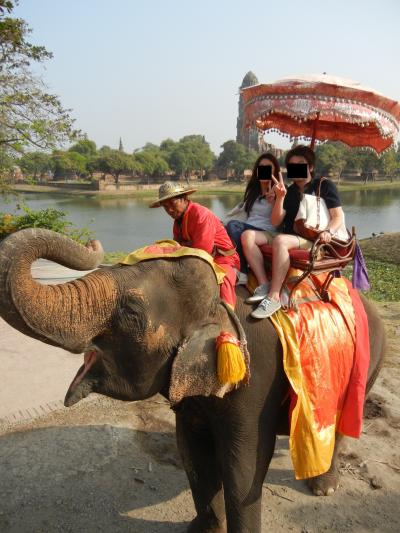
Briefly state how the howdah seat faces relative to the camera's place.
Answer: facing the viewer and to the left of the viewer

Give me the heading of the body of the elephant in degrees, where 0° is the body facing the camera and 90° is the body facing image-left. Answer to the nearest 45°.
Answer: approximately 45°

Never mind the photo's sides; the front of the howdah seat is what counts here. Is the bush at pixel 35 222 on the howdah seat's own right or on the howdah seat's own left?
on the howdah seat's own right
